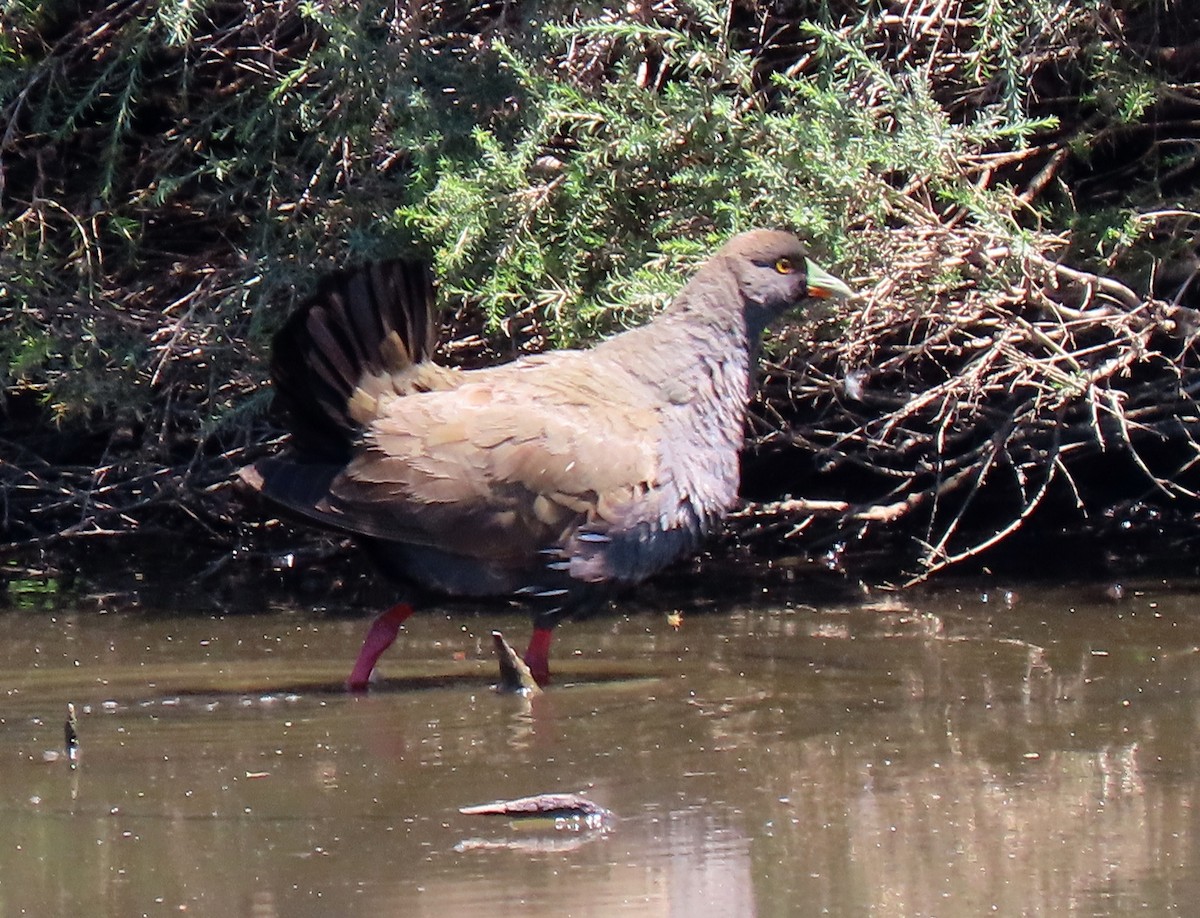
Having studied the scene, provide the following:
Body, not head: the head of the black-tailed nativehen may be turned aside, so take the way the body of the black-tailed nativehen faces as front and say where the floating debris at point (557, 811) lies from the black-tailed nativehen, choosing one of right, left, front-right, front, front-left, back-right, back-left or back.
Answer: right

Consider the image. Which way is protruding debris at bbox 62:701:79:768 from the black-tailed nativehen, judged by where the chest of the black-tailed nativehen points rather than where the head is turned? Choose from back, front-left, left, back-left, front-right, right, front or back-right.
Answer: back-right

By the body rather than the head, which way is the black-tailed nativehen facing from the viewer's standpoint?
to the viewer's right
